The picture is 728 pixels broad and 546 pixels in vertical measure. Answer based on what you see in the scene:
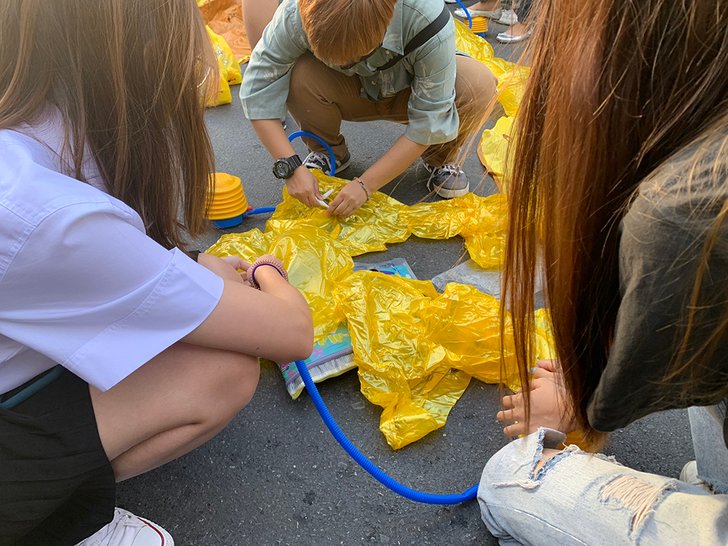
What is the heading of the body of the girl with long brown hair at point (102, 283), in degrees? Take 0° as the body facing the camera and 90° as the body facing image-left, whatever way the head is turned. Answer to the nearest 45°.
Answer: approximately 270°

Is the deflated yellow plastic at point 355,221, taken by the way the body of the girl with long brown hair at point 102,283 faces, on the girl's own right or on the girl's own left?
on the girl's own left

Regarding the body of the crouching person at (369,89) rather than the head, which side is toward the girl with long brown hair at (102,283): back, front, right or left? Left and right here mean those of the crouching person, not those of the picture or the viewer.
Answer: front

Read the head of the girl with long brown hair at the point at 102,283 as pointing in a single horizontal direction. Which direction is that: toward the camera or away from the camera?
away from the camera

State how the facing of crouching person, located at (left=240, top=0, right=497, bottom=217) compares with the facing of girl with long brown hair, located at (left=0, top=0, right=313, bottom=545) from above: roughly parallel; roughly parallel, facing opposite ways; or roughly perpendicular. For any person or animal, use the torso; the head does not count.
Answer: roughly perpendicular

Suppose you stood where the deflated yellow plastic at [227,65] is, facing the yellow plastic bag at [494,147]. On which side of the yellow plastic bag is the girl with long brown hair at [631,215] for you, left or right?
right

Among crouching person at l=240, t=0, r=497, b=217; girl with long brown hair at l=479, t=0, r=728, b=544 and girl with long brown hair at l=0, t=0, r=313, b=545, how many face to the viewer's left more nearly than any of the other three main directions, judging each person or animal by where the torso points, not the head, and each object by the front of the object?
1

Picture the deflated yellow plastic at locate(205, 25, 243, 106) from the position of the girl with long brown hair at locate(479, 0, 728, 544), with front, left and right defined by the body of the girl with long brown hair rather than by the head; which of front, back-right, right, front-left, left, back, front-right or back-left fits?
front-right

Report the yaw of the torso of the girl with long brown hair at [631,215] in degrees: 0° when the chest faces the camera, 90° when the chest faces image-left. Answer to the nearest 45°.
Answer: approximately 90°

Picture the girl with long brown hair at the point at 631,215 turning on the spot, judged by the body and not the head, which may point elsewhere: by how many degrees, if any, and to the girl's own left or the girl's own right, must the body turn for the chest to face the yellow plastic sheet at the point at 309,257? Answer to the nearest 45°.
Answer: approximately 45° to the girl's own right
